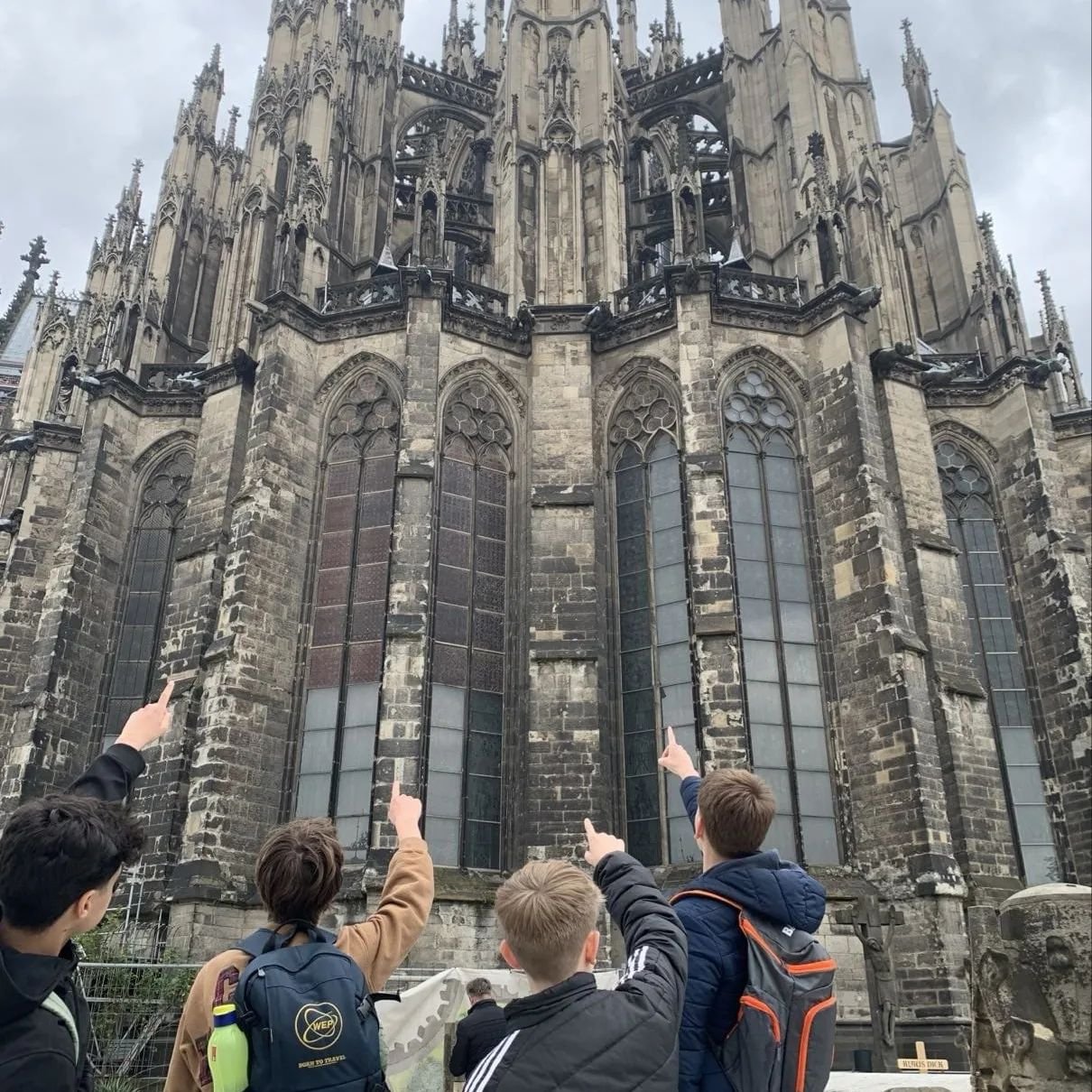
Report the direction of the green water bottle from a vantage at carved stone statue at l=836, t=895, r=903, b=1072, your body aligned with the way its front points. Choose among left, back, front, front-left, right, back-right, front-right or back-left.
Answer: front

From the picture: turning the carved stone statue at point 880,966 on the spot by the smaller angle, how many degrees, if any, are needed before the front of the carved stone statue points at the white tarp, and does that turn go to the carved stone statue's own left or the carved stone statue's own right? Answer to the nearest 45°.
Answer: approximately 45° to the carved stone statue's own right

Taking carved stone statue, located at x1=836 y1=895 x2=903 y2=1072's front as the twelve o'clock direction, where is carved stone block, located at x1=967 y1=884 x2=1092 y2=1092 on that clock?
carved stone block, located at x1=967 y1=884 x2=1092 y2=1092 is roughly at 12 o'clock from carved stone statue, located at x1=836 y1=895 x2=903 y2=1072.

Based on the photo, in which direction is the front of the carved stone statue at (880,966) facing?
toward the camera
